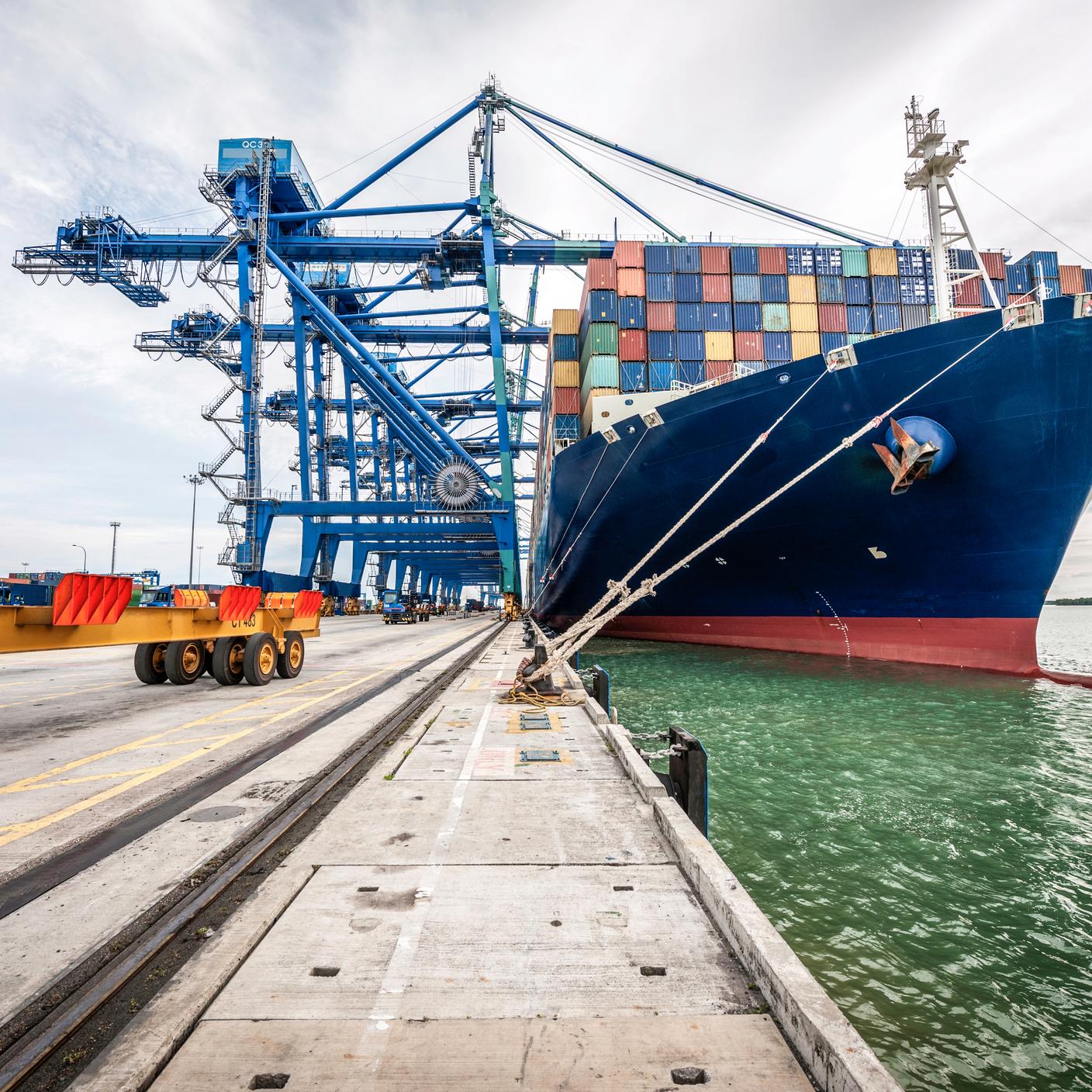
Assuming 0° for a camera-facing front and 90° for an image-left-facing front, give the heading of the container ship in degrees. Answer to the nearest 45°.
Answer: approximately 315°
